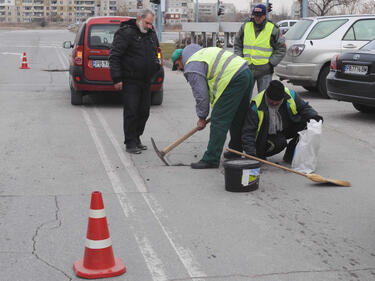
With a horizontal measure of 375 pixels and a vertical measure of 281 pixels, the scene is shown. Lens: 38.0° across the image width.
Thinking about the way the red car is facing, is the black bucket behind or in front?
behind

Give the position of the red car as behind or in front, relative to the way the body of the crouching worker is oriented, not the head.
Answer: behind

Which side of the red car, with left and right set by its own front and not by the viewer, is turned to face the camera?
back

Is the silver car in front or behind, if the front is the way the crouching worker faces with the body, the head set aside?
behind

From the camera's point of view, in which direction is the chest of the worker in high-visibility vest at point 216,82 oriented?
to the viewer's left
